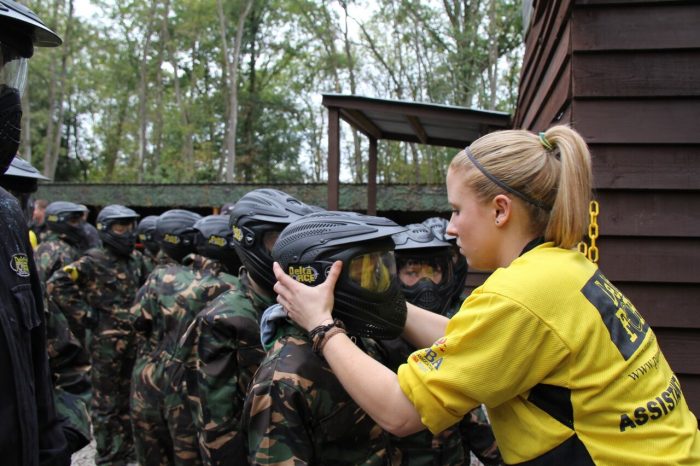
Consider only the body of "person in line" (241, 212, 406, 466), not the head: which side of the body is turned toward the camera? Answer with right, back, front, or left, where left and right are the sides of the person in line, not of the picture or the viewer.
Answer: right

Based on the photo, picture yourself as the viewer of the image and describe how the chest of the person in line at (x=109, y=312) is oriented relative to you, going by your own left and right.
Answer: facing the viewer and to the right of the viewer

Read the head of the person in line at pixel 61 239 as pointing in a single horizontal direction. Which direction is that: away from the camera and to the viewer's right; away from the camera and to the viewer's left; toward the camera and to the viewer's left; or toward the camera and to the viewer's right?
toward the camera and to the viewer's right

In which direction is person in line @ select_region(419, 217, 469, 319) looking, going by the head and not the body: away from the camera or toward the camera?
toward the camera

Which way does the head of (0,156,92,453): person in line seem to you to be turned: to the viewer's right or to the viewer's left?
to the viewer's right

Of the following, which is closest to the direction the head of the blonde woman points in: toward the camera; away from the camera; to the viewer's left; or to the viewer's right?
to the viewer's left

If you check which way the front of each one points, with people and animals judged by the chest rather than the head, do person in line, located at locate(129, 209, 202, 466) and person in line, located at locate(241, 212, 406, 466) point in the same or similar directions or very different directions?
same or similar directions

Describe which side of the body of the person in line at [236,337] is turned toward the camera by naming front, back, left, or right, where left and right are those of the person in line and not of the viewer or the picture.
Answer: right

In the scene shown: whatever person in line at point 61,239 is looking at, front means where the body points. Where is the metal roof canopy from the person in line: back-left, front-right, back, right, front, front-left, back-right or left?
front

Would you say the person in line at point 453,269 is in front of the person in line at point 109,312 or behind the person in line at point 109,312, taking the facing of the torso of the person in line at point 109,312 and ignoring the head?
in front

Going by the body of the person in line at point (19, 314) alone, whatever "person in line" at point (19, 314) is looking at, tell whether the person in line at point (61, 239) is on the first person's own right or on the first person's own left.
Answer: on the first person's own left

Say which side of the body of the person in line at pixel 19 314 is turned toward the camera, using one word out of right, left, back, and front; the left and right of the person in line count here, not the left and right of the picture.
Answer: right

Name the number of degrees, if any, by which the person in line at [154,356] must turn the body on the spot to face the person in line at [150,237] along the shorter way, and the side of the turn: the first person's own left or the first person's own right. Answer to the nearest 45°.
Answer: approximately 90° to the first person's own left

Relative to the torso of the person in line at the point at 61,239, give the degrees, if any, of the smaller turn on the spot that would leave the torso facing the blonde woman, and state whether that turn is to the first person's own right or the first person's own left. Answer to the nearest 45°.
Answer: approximately 45° to the first person's own right

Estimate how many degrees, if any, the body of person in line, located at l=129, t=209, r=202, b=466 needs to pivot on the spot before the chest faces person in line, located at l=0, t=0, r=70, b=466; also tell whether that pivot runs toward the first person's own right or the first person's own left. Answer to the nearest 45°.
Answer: approximately 90° to the first person's own right

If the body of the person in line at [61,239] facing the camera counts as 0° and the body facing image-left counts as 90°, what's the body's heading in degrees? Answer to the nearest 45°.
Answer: approximately 315°
